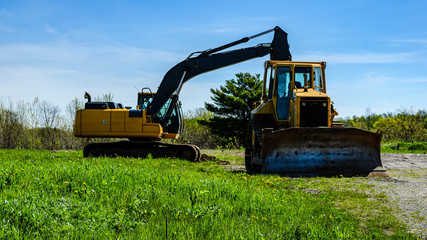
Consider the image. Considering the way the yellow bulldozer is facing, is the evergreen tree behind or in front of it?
behind

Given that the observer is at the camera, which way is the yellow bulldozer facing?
facing the viewer and to the right of the viewer
